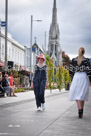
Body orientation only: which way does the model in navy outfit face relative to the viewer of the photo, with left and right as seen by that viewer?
facing the viewer

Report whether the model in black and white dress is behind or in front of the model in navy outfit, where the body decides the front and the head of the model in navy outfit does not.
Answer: in front
